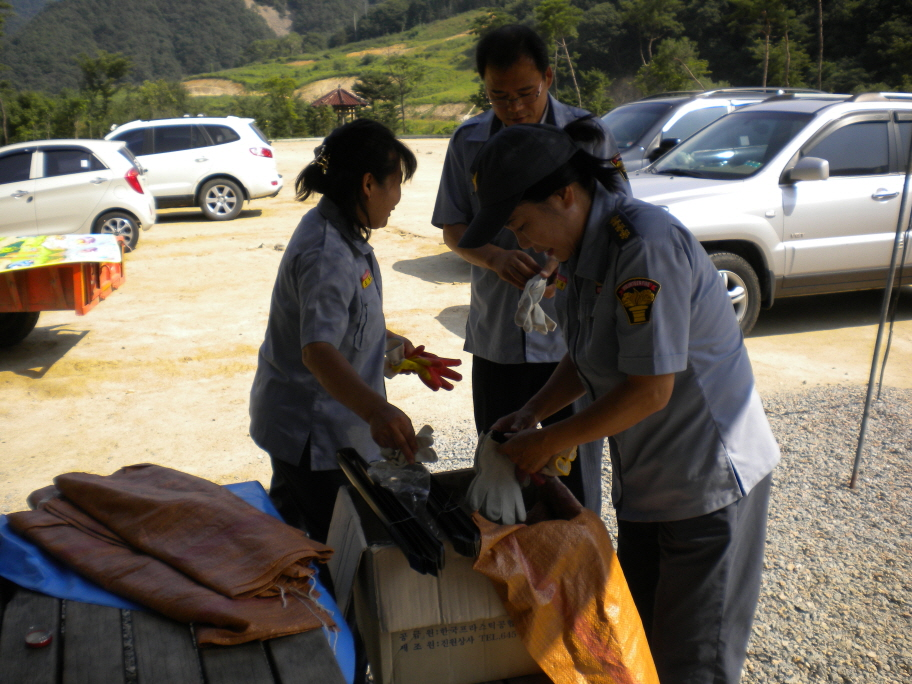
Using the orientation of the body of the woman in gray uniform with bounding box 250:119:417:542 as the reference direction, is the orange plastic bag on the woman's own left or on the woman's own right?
on the woman's own right

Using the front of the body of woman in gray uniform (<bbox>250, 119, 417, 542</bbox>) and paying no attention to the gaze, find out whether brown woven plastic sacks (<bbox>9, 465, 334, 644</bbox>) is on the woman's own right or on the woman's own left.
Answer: on the woman's own right

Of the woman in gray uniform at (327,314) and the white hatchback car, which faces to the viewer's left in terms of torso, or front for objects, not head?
the white hatchback car

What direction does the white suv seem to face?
to the viewer's left

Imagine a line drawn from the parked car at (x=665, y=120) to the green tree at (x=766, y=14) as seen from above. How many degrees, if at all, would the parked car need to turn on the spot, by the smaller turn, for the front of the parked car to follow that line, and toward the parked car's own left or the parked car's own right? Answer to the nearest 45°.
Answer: approximately 135° to the parked car's own right

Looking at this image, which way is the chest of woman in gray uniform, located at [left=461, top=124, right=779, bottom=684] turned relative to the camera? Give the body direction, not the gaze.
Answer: to the viewer's left

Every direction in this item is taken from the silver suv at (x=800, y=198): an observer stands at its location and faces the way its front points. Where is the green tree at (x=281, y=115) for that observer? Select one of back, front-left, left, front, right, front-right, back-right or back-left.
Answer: right

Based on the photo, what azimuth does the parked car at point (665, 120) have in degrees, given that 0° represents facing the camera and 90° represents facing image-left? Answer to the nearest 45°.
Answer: approximately 45°

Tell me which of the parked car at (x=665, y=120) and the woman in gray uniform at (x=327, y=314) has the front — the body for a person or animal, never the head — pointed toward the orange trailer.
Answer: the parked car

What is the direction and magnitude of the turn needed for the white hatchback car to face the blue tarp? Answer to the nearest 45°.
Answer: approximately 90° to its left

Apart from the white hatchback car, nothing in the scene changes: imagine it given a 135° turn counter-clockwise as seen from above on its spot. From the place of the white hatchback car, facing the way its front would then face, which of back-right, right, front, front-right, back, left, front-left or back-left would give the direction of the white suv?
left

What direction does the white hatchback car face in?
to the viewer's left

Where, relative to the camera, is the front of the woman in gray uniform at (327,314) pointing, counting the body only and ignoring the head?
to the viewer's right

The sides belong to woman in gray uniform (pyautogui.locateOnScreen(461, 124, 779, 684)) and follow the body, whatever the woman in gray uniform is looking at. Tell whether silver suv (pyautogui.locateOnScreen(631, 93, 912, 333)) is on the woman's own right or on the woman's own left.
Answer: on the woman's own right

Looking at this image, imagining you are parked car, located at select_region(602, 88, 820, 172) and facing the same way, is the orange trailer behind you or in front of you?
in front

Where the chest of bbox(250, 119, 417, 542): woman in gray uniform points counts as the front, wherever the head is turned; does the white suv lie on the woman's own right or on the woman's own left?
on the woman's own left
